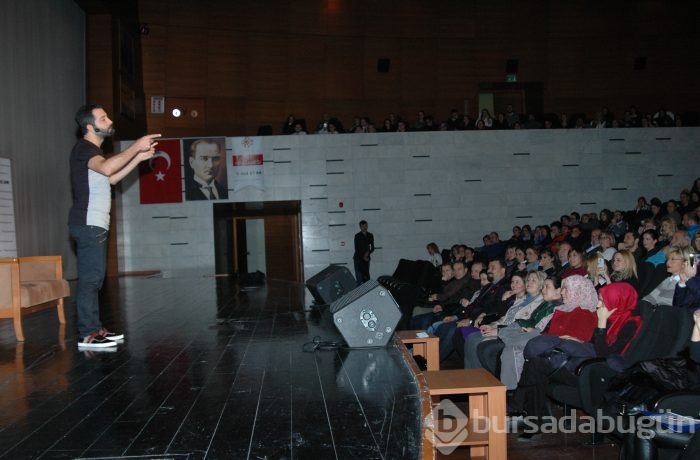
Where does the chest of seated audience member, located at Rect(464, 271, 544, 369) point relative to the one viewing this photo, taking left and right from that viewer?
facing to the left of the viewer

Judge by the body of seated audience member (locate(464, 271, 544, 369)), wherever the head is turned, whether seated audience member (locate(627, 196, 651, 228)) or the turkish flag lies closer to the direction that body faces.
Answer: the turkish flag

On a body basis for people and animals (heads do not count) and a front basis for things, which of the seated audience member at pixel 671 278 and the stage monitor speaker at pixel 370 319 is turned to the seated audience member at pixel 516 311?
the seated audience member at pixel 671 278

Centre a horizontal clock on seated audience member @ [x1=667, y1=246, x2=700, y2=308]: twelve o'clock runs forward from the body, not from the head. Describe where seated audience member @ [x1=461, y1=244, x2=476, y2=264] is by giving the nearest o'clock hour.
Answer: seated audience member @ [x1=461, y1=244, x2=476, y2=264] is roughly at 2 o'clock from seated audience member @ [x1=667, y1=246, x2=700, y2=308].

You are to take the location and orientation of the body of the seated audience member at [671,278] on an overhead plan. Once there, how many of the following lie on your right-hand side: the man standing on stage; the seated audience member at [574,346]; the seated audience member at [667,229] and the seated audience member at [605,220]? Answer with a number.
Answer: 2

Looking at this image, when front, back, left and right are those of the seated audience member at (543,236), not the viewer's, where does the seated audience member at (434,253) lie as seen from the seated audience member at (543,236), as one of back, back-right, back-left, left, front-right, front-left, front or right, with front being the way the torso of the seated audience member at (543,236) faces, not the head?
front-right

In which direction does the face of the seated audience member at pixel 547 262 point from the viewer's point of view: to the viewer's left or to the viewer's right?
to the viewer's left

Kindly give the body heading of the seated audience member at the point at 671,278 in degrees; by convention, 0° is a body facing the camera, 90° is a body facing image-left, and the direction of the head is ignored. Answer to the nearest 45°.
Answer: approximately 90°

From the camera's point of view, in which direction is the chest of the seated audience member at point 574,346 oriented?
to the viewer's left
